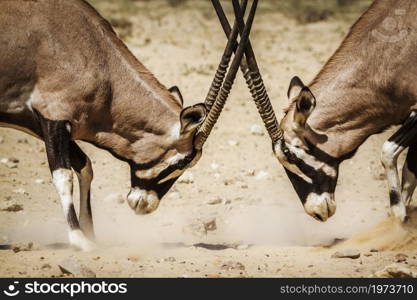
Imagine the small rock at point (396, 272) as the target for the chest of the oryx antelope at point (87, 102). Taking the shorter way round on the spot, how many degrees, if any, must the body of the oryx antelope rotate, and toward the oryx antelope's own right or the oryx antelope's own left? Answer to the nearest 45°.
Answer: approximately 45° to the oryx antelope's own right

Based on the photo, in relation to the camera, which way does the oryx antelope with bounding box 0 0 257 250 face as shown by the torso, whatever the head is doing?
to the viewer's right

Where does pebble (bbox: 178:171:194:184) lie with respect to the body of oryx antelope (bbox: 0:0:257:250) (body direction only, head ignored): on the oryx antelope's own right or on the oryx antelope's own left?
on the oryx antelope's own left

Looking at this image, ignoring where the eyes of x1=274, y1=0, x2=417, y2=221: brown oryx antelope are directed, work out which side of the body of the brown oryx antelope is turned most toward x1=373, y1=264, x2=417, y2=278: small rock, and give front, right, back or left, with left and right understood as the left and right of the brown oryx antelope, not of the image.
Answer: left

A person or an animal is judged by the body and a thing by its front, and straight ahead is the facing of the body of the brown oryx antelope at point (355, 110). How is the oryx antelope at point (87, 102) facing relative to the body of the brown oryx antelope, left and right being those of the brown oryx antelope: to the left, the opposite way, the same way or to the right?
the opposite way

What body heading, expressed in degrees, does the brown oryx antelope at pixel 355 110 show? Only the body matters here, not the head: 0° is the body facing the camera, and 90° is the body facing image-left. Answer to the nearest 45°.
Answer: approximately 90°

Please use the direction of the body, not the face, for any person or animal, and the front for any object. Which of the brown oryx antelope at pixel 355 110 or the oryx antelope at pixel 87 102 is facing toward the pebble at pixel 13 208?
the brown oryx antelope

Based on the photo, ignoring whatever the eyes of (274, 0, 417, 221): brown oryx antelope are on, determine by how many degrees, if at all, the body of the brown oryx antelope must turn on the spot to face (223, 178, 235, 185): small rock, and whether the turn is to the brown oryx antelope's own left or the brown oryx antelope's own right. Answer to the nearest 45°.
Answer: approximately 45° to the brown oryx antelope's own right

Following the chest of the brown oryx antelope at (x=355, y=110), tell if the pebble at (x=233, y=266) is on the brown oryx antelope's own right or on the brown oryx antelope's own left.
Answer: on the brown oryx antelope's own left
